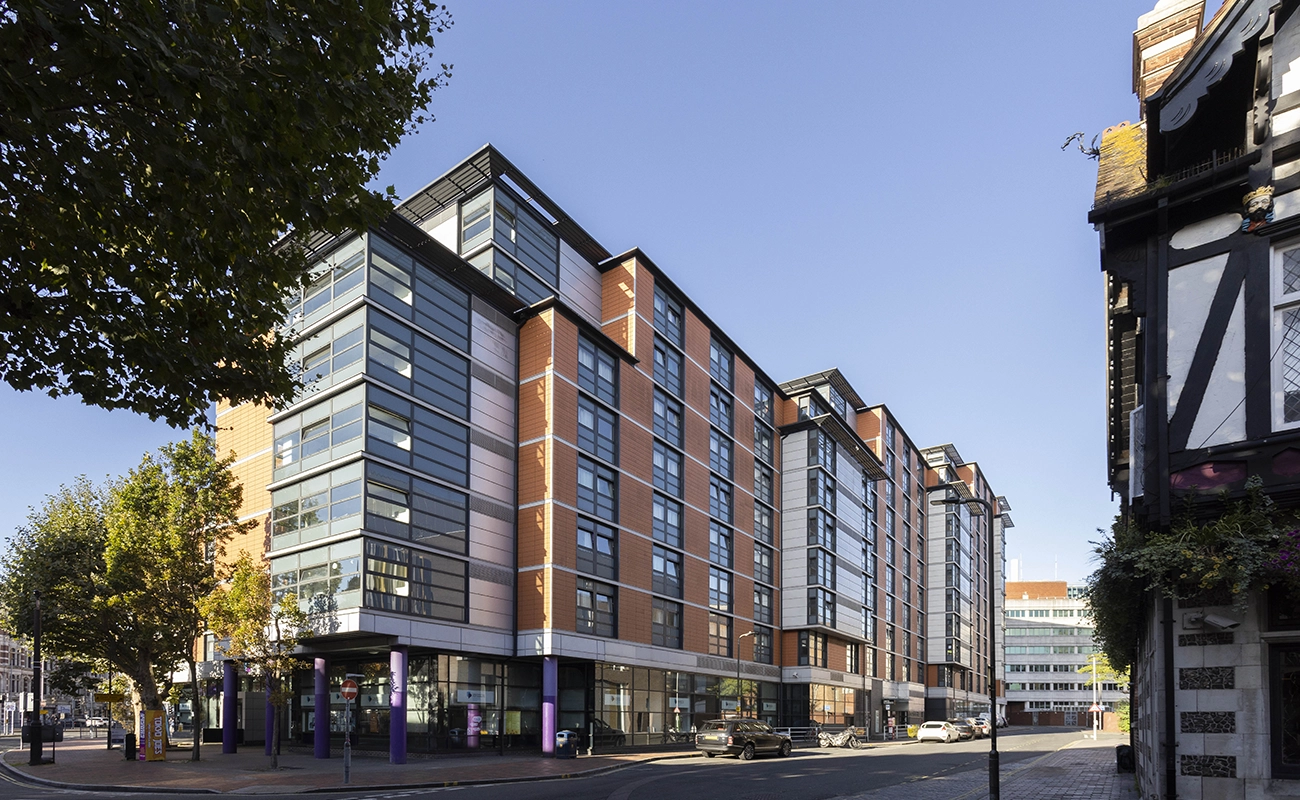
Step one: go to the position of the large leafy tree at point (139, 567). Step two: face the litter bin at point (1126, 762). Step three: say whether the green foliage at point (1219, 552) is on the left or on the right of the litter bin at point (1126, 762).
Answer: right

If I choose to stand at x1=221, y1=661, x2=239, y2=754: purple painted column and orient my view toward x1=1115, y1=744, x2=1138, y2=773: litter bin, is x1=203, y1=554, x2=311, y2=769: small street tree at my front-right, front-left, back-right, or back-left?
front-right
